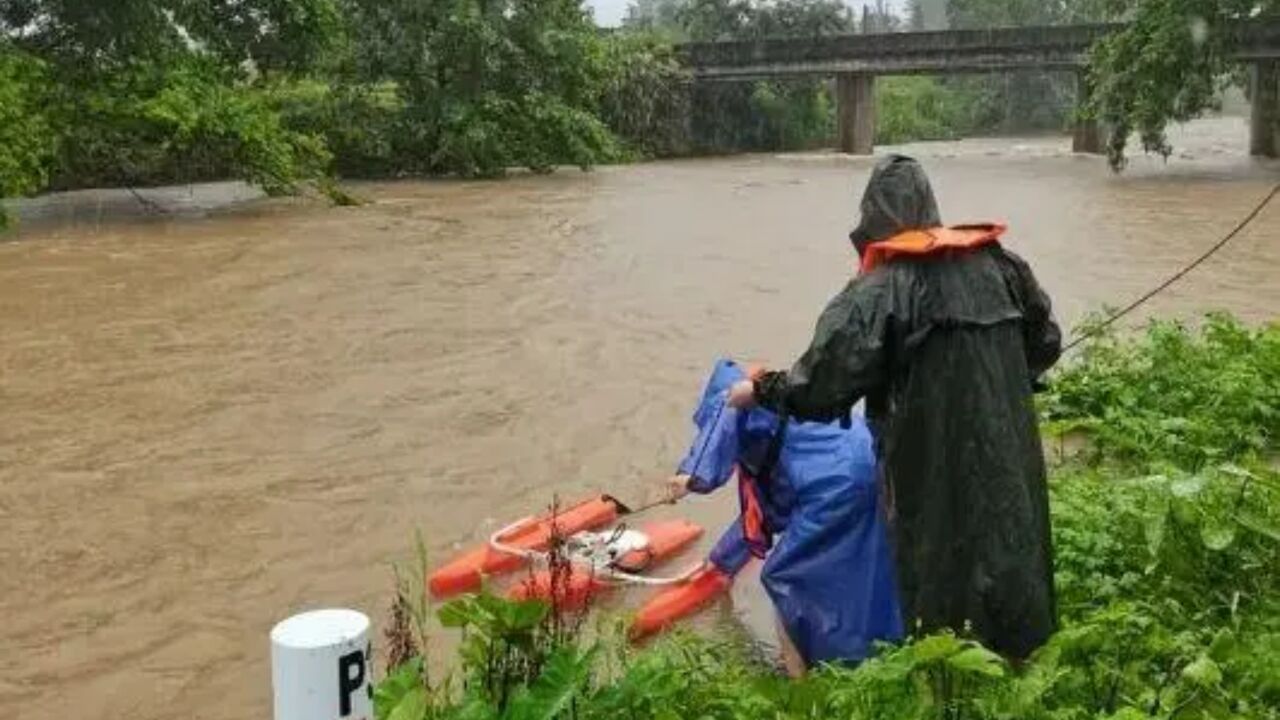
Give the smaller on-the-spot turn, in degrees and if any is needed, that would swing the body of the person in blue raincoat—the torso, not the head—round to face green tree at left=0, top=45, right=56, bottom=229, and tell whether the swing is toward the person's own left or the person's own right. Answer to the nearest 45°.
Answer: approximately 45° to the person's own right

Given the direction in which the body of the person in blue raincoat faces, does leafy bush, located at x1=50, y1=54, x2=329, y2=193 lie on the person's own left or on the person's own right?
on the person's own right

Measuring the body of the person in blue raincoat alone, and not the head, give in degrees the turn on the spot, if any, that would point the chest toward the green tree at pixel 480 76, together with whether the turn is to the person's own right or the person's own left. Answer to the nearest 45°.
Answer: approximately 90° to the person's own right

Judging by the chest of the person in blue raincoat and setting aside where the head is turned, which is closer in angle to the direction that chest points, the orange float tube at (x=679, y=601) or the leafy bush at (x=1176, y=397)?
the orange float tube

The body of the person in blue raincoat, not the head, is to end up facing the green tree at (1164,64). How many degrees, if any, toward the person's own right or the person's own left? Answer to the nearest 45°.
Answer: approximately 90° to the person's own right

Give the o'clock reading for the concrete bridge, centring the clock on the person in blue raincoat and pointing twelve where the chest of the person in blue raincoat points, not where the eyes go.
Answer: The concrete bridge is roughly at 3 o'clock from the person in blue raincoat.

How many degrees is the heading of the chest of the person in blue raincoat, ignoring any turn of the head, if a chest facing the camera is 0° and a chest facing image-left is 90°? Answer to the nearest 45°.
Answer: approximately 90°

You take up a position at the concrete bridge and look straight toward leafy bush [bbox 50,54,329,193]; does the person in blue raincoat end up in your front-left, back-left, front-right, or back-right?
front-left
